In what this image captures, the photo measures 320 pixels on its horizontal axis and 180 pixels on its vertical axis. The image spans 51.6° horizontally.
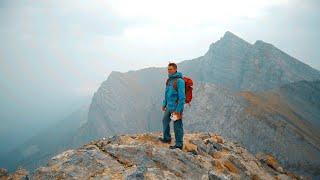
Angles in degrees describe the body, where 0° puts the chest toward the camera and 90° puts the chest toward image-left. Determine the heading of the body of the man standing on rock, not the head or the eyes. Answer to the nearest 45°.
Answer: approximately 45°
